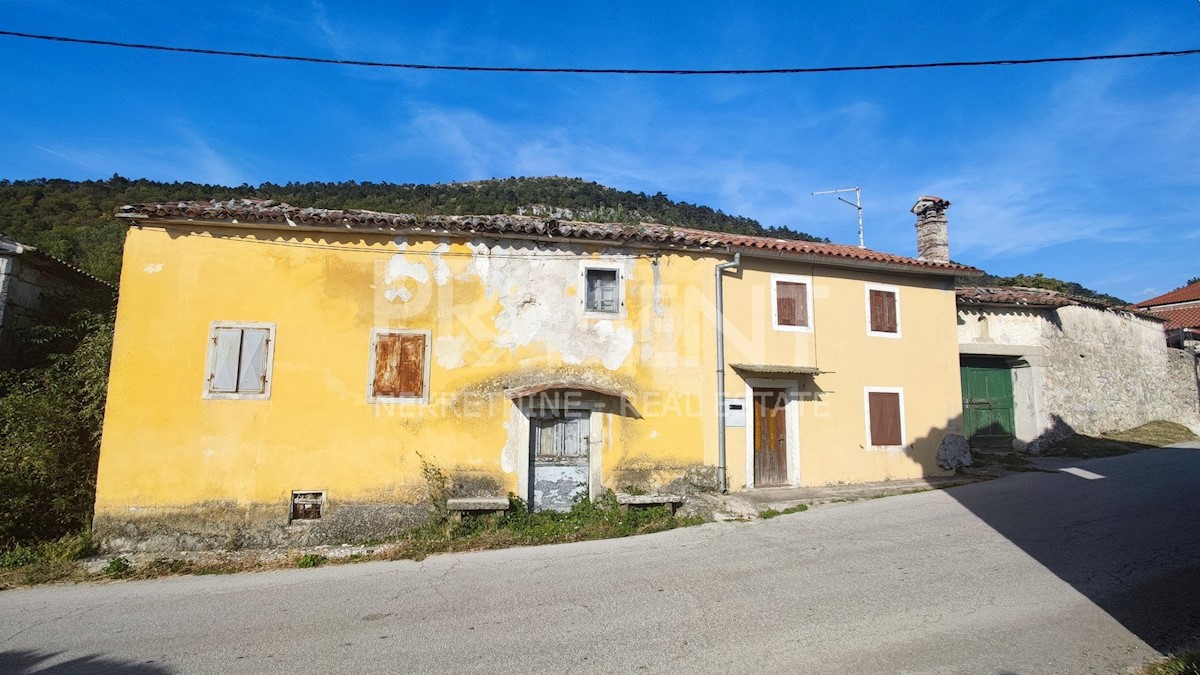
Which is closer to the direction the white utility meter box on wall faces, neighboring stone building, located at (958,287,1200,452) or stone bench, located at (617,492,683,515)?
the stone bench

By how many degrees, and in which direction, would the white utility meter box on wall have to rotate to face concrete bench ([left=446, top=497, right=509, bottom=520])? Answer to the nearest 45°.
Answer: approximately 45° to its right

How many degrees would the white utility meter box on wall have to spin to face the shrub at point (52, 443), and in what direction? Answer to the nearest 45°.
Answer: approximately 45° to its right

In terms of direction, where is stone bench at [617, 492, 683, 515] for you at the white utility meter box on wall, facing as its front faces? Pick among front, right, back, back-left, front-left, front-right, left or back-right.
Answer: front-right

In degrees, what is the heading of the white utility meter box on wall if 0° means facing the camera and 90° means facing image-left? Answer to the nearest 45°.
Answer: approximately 0°

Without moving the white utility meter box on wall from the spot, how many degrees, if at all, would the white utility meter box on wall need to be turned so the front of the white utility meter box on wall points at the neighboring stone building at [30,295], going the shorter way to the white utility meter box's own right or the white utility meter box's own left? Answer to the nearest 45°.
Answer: approximately 90° to the white utility meter box's own right

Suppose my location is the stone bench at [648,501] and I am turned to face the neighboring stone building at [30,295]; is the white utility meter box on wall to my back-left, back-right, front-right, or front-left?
back-right

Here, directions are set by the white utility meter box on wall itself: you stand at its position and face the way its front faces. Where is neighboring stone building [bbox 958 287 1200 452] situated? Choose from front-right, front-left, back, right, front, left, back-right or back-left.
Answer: back-left

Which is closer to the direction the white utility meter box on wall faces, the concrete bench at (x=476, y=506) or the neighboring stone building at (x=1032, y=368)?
the concrete bench

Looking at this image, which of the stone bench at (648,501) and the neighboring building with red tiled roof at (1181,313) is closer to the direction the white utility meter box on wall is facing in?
the stone bench

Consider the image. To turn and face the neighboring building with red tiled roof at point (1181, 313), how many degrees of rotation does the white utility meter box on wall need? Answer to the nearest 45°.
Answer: approximately 135° to its left
